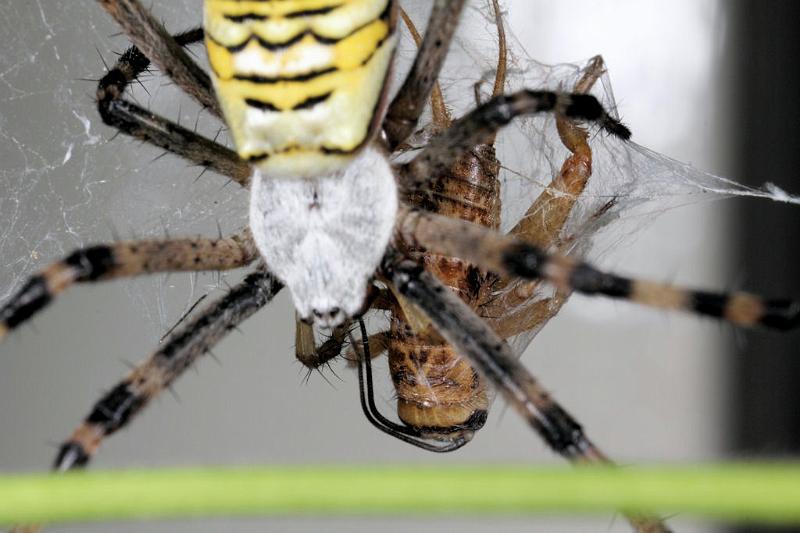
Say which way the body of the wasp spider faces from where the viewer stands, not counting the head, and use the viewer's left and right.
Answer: facing the viewer
